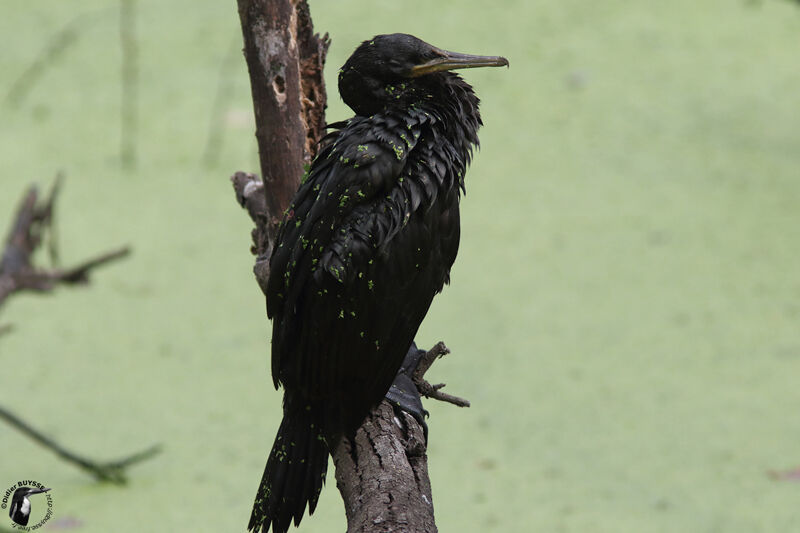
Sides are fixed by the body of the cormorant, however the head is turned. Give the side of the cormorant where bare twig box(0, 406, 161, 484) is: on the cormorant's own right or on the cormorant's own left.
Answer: on the cormorant's own left

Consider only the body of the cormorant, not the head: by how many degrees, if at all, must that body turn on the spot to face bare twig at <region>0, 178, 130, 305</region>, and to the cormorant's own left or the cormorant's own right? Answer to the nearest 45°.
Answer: approximately 135° to the cormorant's own left
